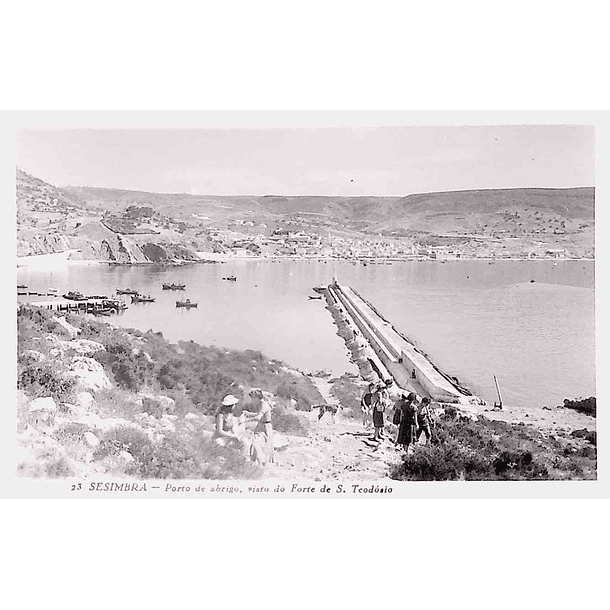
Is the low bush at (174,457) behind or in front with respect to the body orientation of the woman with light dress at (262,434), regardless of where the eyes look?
in front

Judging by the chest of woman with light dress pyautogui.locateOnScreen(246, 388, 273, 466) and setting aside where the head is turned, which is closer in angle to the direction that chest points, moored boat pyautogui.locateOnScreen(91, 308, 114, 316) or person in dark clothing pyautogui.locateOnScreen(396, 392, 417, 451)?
the moored boat

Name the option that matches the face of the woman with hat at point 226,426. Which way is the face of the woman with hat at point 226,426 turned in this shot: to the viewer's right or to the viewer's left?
to the viewer's right
